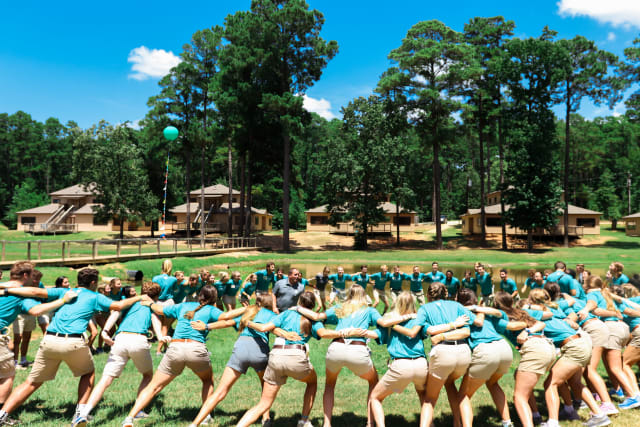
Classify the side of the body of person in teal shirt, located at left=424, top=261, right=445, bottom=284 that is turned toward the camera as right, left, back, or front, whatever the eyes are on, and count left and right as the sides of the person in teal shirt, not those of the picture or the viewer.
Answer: front

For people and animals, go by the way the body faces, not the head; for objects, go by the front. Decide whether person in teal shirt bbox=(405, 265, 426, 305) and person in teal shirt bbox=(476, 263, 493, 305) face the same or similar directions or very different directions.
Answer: same or similar directions

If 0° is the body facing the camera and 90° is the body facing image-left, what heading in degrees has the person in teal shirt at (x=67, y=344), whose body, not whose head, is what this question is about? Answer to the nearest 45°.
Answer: approximately 225°

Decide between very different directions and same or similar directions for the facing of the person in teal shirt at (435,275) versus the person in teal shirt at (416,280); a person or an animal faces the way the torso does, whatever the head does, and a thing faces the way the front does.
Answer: same or similar directions

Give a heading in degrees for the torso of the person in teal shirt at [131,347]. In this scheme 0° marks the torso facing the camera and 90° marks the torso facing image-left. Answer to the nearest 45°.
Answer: approximately 225°

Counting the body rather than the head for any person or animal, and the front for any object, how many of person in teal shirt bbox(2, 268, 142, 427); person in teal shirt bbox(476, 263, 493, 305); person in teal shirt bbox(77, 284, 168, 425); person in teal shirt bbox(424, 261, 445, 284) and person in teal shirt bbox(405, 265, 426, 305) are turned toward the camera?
3

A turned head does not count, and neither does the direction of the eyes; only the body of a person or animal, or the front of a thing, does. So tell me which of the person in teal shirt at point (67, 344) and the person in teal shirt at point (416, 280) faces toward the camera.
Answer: the person in teal shirt at point (416, 280)

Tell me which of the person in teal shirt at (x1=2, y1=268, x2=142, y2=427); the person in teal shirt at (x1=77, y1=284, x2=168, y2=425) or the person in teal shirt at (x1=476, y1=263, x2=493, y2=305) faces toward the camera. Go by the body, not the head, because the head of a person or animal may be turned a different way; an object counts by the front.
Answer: the person in teal shirt at (x1=476, y1=263, x2=493, y2=305)

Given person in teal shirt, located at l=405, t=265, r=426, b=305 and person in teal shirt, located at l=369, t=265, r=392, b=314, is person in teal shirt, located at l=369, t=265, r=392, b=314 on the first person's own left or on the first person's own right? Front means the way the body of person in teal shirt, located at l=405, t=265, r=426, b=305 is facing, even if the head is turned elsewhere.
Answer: on the first person's own right

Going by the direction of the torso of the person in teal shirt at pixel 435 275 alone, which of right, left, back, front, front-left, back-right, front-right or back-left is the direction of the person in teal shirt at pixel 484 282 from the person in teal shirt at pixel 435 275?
left

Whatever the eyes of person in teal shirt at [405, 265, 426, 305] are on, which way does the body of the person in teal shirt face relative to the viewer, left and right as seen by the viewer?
facing the viewer

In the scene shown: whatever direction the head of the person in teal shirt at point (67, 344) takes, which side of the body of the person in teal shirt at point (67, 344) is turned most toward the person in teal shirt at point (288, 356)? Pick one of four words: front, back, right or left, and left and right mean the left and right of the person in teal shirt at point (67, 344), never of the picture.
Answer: right

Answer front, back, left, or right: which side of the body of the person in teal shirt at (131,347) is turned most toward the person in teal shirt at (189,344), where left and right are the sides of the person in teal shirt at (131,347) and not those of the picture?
right

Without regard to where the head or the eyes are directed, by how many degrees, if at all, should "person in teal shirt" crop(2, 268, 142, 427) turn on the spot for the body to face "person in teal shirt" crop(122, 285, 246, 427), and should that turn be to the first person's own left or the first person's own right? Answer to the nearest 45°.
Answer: approximately 90° to the first person's own right

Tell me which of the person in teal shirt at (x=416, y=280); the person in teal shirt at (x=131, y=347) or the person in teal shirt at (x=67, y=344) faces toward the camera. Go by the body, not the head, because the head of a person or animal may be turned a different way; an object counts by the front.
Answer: the person in teal shirt at (x=416, y=280)

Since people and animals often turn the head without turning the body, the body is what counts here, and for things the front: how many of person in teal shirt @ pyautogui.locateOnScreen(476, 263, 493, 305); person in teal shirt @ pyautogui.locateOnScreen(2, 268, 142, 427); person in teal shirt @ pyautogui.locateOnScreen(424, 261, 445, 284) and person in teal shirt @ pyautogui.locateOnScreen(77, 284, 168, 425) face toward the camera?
2

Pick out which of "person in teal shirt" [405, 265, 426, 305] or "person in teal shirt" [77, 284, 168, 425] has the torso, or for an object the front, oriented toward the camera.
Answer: "person in teal shirt" [405, 265, 426, 305]

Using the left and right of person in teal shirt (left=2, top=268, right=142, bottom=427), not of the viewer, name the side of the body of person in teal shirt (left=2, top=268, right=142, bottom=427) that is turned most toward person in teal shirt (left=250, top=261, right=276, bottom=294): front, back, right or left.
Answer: front
